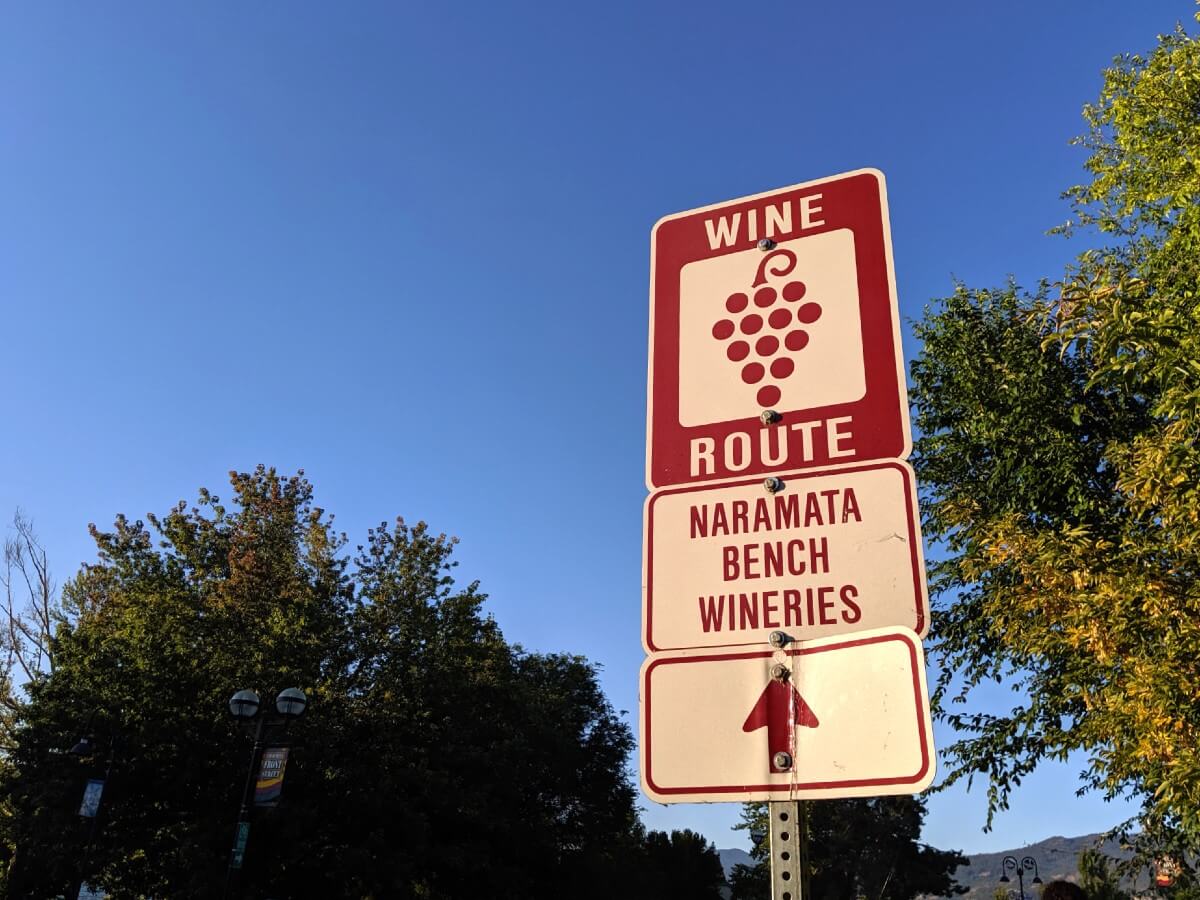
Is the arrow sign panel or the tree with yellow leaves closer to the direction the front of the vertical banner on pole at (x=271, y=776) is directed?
the arrow sign panel

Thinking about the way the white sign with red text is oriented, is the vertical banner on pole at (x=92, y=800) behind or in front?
behind

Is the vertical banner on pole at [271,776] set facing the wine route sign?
yes

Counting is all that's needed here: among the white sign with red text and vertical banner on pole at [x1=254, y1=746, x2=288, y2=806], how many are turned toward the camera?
2

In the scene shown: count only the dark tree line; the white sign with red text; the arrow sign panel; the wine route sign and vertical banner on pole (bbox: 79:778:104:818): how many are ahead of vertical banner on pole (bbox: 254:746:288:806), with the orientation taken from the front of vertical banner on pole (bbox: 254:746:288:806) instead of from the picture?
3

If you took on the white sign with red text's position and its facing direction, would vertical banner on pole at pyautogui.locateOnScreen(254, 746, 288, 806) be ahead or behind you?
behind

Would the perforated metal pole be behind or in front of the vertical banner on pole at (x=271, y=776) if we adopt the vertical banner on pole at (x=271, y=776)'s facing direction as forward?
in front

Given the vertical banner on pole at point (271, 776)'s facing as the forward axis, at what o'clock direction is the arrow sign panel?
The arrow sign panel is roughly at 12 o'clock from the vertical banner on pole.

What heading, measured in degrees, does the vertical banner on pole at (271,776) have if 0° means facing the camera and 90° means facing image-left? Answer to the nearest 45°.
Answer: approximately 0°
